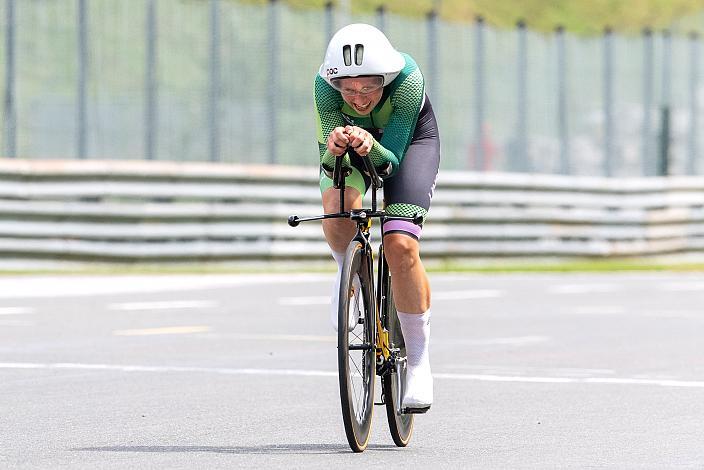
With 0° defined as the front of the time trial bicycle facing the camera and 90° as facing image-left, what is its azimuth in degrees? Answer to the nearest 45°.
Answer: approximately 0°

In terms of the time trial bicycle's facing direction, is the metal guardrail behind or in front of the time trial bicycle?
behind

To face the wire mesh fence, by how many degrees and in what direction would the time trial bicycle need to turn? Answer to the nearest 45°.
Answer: approximately 180°
